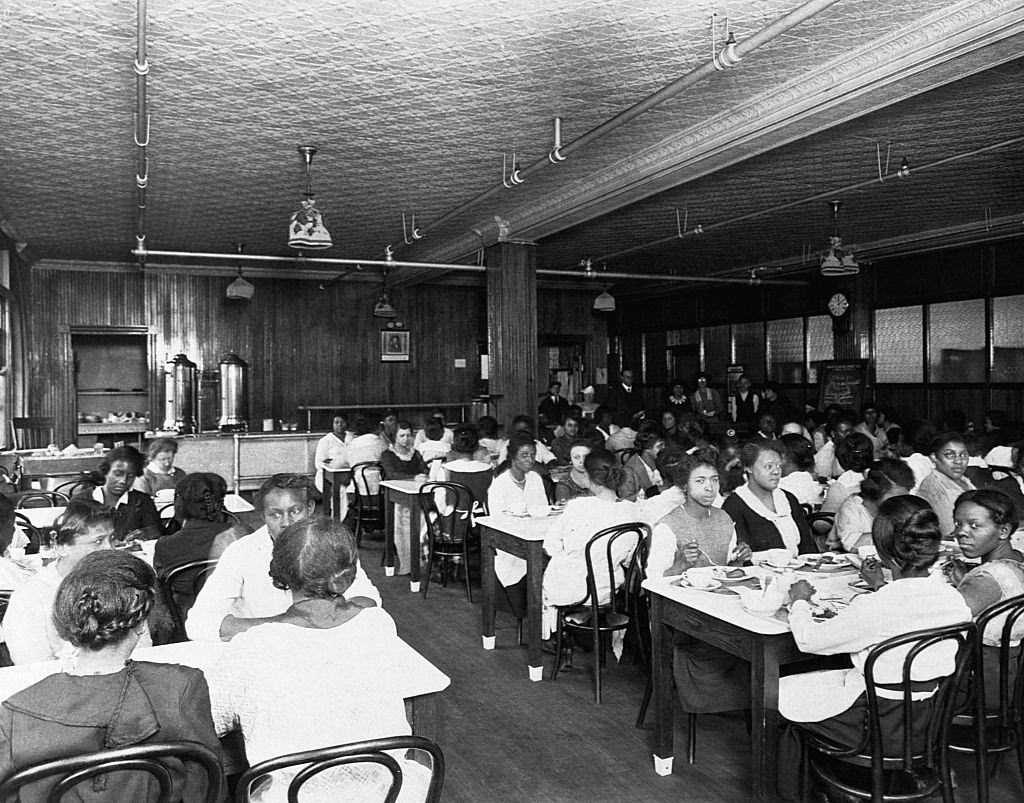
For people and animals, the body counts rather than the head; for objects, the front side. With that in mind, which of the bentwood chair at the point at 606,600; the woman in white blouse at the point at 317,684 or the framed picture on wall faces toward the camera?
the framed picture on wall

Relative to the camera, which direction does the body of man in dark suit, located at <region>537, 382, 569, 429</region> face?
toward the camera

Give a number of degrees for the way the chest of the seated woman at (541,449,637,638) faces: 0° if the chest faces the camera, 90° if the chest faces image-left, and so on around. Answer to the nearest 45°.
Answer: approximately 135°

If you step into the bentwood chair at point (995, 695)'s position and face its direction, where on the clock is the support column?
The support column is roughly at 12 o'clock from the bentwood chair.

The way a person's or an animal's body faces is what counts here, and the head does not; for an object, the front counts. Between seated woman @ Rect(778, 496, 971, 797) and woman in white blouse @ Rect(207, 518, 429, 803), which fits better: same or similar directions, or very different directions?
same or similar directions

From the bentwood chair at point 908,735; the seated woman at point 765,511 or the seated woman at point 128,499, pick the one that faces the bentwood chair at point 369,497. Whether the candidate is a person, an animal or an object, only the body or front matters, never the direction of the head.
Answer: the bentwood chair at point 908,735

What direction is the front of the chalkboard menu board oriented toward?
toward the camera

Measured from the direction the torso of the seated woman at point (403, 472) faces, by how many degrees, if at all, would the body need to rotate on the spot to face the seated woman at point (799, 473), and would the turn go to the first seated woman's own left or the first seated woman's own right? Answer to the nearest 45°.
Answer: approximately 45° to the first seated woman's own left

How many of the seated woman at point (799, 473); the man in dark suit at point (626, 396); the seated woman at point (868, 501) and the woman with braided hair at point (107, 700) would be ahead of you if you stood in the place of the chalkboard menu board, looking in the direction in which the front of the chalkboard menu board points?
3

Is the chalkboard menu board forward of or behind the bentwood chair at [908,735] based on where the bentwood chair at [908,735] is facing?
forward

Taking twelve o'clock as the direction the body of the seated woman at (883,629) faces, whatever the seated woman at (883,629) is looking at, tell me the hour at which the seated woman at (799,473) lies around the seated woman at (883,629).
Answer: the seated woman at (799,473) is roughly at 1 o'clock from the seated woman at (883,629).

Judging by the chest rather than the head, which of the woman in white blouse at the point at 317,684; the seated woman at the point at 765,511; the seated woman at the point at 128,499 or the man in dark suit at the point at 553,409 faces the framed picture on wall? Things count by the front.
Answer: the woman in white blouse

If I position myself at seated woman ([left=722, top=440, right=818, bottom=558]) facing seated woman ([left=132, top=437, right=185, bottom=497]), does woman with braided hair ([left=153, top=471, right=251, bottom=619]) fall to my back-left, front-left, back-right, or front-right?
front-left

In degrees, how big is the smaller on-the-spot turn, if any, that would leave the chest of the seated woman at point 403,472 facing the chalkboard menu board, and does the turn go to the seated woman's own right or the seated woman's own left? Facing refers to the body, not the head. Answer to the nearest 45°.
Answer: approximately 135° to the seated woman's own left

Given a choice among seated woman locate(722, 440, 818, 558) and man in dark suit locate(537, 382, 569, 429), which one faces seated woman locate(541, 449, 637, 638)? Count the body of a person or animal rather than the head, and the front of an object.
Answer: the man in dark suit

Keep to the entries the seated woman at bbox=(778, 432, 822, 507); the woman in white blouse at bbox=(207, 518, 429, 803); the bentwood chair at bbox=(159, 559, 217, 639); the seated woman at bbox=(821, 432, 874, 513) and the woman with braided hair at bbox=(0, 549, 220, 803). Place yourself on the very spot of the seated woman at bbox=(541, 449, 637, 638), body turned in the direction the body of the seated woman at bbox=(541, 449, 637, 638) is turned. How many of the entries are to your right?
2

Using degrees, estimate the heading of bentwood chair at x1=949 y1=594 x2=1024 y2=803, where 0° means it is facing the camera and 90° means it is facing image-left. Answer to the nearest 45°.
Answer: approximately 135°

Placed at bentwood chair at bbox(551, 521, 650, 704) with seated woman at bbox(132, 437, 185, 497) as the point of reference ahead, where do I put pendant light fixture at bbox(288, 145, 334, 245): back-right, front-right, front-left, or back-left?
front-right

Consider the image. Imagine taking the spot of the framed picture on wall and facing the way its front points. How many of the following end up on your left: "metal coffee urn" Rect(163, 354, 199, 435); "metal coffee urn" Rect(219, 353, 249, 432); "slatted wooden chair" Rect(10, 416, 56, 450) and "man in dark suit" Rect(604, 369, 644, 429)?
1

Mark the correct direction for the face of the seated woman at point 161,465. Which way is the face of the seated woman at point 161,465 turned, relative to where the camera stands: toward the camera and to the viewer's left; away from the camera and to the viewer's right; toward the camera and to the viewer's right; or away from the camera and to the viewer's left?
toward the camera and to the viewer's right
